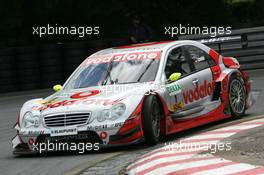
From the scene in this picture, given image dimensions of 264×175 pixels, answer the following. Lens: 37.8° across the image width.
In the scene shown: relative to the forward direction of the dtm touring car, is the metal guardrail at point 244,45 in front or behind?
behind

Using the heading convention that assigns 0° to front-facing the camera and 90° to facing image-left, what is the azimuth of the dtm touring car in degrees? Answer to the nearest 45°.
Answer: approximately 45°

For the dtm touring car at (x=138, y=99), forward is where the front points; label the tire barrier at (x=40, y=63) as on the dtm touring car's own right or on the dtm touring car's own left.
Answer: on the dtm touring car's own right
